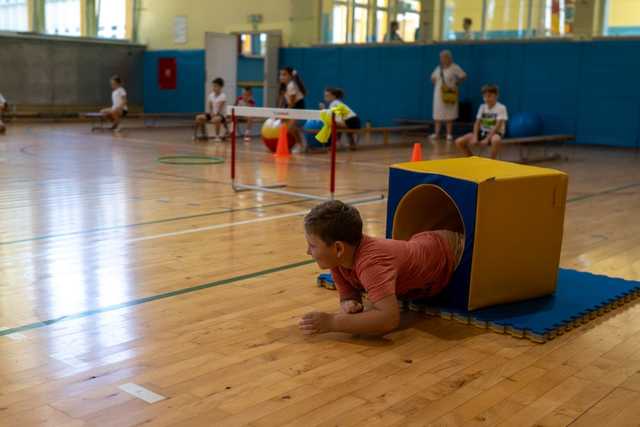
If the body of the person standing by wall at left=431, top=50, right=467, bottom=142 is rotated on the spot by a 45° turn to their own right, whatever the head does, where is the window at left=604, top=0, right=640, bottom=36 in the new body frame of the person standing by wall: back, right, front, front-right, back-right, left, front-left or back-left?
back-left

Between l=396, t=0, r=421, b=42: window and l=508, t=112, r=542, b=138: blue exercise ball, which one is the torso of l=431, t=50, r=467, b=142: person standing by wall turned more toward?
the blue exercise ball

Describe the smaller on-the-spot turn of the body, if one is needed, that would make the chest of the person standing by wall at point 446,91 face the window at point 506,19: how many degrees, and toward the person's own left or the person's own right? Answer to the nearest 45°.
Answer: approximately 135° to the person's own left

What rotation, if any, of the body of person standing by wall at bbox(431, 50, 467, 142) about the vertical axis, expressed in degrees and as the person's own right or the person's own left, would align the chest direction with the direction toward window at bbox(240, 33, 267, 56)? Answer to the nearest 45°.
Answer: approximately 135° to the person's own right

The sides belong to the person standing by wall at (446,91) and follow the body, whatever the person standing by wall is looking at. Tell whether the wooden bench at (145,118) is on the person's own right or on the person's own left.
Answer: on the person's own right

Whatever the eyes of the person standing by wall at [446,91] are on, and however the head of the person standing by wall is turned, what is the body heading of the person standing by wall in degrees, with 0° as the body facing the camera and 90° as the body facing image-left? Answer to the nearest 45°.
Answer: approximately 0°

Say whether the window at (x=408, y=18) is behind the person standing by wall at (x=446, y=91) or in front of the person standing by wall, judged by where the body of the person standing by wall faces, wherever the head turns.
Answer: behind

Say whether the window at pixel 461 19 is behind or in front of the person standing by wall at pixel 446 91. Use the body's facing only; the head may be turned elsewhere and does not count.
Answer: behind

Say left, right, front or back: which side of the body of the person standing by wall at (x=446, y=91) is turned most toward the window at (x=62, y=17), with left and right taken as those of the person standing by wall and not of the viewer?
right

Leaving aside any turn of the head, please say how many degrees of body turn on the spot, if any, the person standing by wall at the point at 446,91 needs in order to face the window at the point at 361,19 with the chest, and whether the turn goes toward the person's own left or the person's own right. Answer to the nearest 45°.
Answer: approximately 135° to the person's own right

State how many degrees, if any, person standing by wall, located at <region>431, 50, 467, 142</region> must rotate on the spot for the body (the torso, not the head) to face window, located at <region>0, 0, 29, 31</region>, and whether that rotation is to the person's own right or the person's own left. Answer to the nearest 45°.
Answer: approximately 90° to the person's own right
